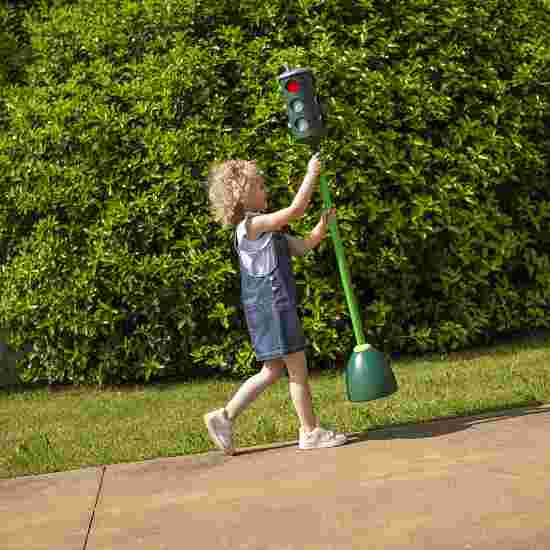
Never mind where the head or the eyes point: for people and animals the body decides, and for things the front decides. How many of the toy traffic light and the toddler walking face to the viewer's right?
1

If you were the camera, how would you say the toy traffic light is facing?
facing the viewer and to the left of the viewer

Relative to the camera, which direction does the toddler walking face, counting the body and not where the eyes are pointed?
to the viewer's right
